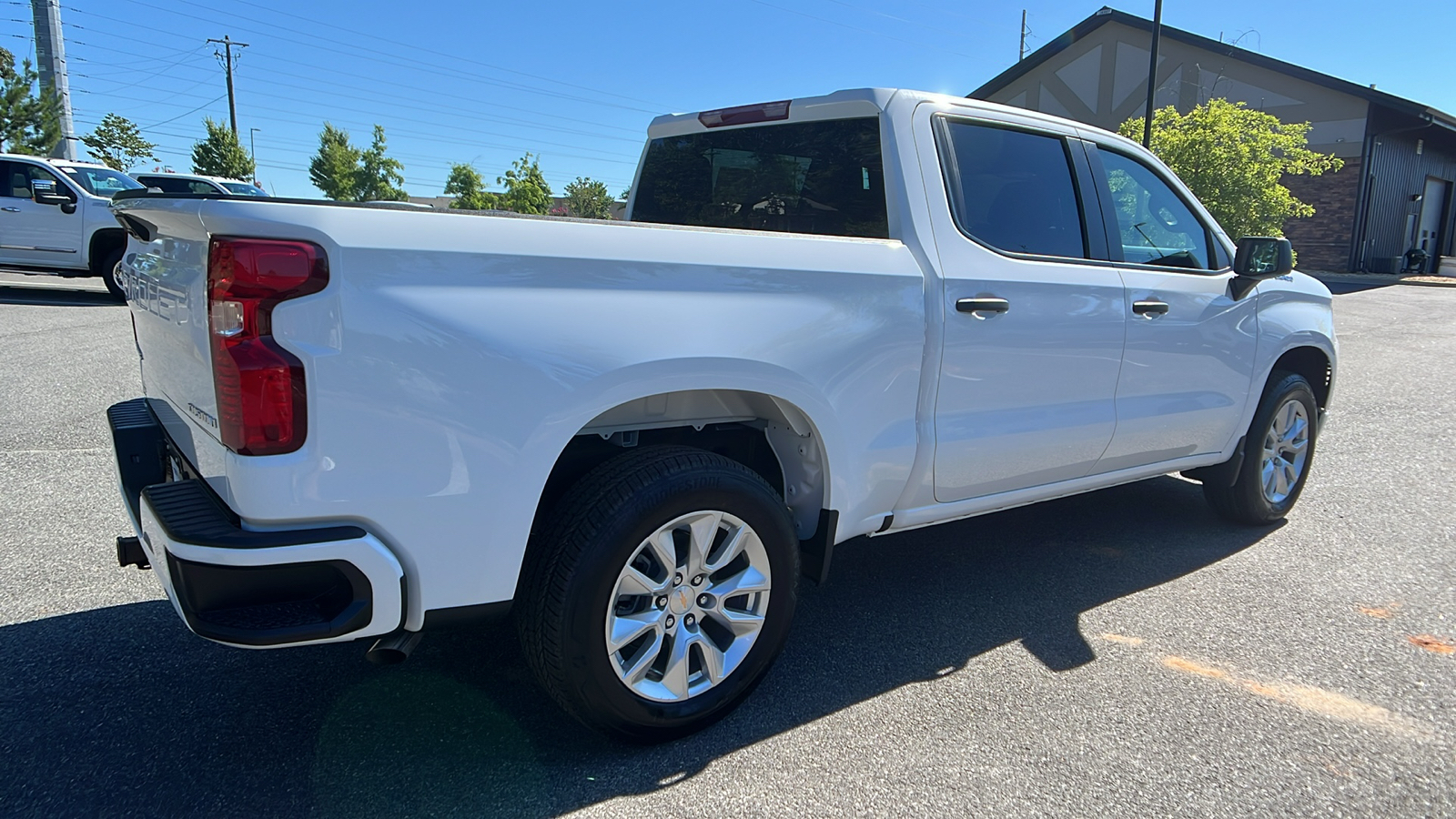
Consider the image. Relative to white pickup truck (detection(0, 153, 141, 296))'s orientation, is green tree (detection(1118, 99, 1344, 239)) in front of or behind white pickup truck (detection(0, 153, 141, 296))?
in front

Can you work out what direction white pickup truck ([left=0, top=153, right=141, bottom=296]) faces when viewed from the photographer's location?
facing the viewer and to the right of the viewer

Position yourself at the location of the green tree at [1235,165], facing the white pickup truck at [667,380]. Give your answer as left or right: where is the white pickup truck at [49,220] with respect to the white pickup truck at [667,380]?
right

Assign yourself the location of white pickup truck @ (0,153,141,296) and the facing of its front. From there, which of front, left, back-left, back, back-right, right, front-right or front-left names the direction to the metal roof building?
front-left

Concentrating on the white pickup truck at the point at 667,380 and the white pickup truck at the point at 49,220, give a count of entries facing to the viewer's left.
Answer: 0

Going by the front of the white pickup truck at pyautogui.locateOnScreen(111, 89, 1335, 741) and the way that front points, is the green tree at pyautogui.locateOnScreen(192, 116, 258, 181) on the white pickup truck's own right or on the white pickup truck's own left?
on the white pickup truck's own left

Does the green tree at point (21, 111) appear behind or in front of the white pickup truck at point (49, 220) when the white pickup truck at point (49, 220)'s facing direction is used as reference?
behind

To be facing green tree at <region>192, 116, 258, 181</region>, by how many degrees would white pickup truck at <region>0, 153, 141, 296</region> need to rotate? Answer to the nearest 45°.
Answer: approximately 135° to its left

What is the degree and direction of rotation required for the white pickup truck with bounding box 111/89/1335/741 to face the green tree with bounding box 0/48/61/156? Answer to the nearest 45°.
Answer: approximately 90° to its left

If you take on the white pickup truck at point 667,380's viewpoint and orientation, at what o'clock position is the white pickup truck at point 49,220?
the white pickup truck at point 49,220 is roughly at 9 o'clock from the white pickup truck at point 667,380.

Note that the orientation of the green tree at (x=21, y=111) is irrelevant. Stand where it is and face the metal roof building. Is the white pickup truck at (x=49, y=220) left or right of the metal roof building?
right

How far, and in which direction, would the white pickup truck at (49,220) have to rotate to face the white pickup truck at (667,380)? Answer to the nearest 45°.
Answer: approximately 45° to its right

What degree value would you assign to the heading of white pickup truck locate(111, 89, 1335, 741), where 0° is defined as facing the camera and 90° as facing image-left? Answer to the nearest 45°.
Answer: approximately 225°
